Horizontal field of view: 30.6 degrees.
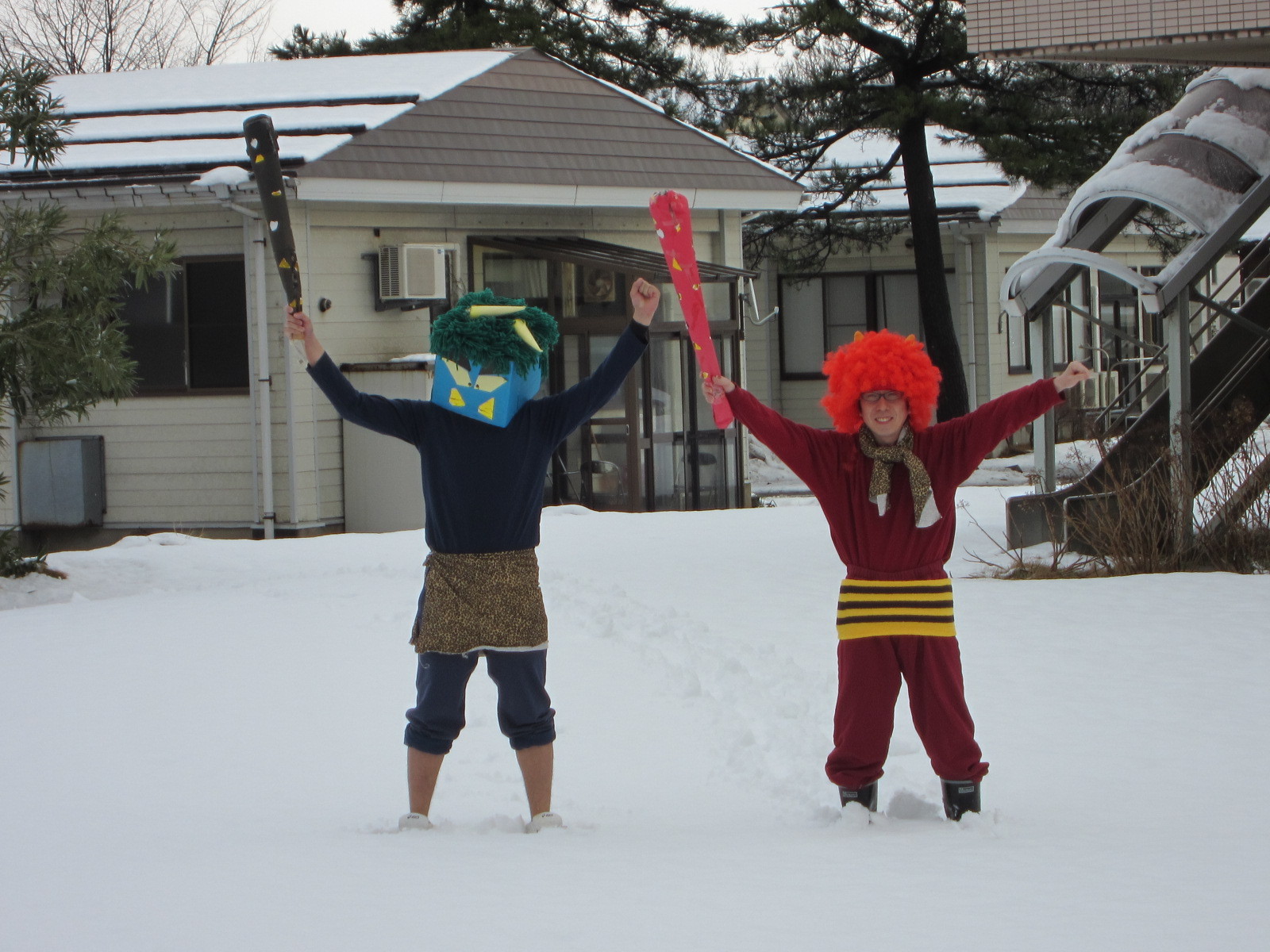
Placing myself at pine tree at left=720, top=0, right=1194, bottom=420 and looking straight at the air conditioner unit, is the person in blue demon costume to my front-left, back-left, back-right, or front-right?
front-left

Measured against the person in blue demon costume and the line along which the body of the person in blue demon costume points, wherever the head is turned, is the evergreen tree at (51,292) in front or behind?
behind

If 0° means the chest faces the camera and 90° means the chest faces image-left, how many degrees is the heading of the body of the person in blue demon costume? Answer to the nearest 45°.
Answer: approximately 0°

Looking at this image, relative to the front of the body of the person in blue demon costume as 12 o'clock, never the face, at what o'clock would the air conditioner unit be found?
The air conditioner unit is roughly at 6 o'clock from the person in blue demon costume.

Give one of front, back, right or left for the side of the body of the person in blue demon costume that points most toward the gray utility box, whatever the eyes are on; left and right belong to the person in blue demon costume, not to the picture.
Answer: back
